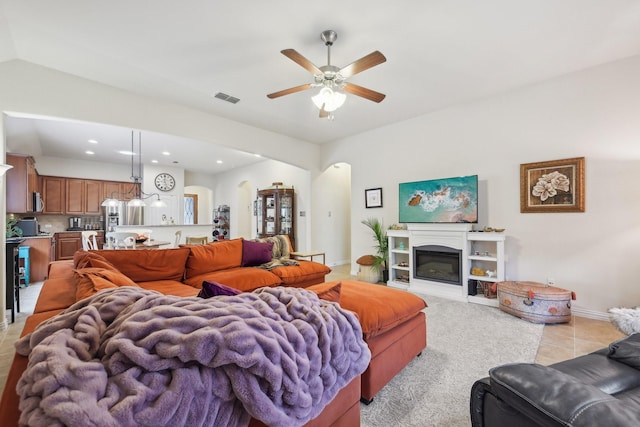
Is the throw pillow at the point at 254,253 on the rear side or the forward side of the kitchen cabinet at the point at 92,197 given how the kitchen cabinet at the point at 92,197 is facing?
on the forward side

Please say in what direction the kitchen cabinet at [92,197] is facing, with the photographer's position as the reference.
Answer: facing the viewer

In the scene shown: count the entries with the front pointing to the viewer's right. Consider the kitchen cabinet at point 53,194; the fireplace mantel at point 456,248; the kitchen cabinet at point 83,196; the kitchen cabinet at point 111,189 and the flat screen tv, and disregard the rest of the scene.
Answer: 0

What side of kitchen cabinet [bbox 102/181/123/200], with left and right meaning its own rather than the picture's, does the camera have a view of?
front

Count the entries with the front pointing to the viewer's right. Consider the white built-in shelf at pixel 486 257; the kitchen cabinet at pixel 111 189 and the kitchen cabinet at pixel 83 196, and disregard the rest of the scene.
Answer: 0

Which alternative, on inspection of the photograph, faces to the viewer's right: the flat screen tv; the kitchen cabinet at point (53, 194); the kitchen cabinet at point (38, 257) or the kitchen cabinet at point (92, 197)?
the kitchen cabinet at point (38, 257)

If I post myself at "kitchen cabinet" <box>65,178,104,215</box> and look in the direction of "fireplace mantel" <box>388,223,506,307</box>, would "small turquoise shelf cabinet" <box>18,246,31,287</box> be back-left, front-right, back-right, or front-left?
front-right

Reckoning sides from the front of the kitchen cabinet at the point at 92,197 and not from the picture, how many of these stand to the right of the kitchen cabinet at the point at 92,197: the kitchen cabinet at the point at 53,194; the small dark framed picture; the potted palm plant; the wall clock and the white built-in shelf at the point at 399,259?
1

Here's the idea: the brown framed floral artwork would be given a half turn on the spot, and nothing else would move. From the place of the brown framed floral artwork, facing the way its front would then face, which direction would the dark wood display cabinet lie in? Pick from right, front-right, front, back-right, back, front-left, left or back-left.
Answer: back-left

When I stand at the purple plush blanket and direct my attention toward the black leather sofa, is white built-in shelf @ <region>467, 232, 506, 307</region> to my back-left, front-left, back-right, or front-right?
front-left

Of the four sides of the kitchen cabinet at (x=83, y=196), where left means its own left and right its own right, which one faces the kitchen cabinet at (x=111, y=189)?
left

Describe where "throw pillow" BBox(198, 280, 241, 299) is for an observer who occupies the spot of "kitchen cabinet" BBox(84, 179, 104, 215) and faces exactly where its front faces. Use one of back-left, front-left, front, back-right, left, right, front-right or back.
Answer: front

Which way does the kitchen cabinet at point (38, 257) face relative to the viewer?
to the viewer's right

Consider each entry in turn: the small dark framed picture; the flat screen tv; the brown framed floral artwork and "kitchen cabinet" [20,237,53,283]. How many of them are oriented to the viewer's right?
1

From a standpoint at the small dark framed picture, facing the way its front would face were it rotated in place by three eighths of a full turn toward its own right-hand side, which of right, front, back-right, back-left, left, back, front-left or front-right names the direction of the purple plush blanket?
back

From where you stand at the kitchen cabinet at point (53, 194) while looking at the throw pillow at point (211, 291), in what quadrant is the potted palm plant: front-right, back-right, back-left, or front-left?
front-left

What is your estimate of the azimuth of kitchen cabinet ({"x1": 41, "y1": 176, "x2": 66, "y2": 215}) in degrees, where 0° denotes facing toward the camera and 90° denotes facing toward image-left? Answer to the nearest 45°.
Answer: approximately 0°

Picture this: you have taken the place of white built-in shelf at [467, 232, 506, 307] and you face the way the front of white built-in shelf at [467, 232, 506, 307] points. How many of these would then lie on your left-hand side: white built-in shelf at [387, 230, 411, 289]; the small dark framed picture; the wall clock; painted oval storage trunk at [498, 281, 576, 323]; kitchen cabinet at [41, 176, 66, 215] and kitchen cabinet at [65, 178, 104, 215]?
1

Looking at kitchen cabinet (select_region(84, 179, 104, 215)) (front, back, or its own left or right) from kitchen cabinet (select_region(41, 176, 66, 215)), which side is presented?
right
